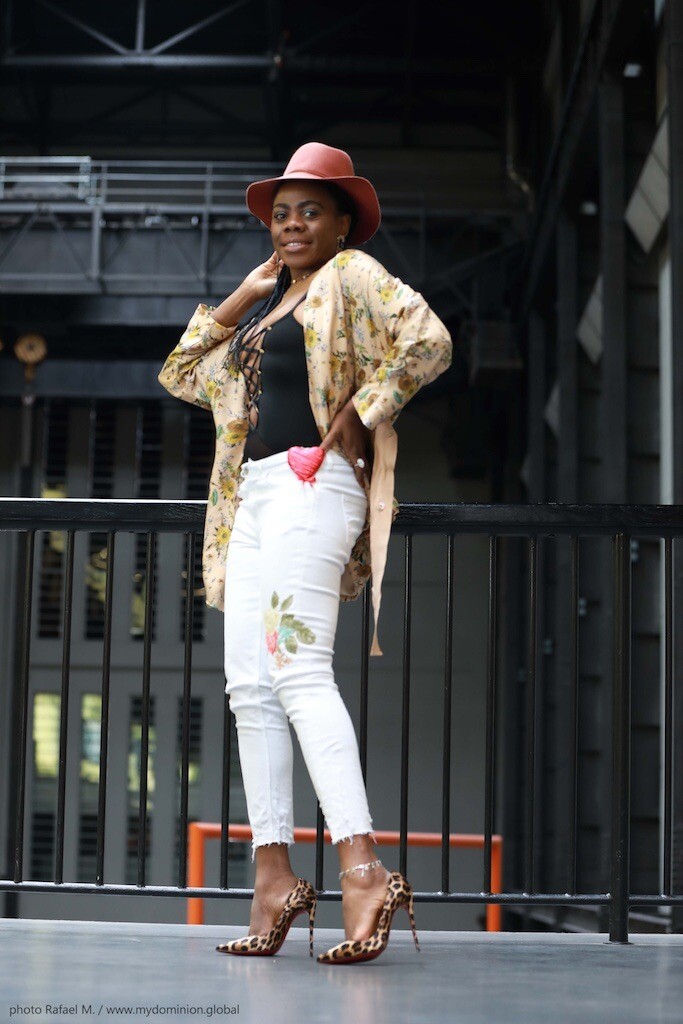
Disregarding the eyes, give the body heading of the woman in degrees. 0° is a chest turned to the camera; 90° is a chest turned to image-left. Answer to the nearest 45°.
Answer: approximately 45°

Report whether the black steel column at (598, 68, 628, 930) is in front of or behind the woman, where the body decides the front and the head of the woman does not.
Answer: behind

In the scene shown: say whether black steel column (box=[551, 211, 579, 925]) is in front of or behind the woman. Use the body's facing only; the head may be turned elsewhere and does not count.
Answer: behind

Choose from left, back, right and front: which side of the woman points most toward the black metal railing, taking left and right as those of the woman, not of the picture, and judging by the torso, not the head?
back

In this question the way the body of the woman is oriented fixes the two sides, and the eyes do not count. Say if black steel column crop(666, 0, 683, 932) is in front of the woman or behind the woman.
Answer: behind
